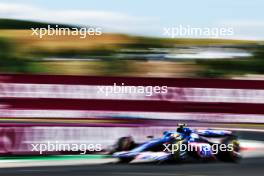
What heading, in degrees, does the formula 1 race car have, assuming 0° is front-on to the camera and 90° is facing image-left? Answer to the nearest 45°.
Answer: approximately 45°
